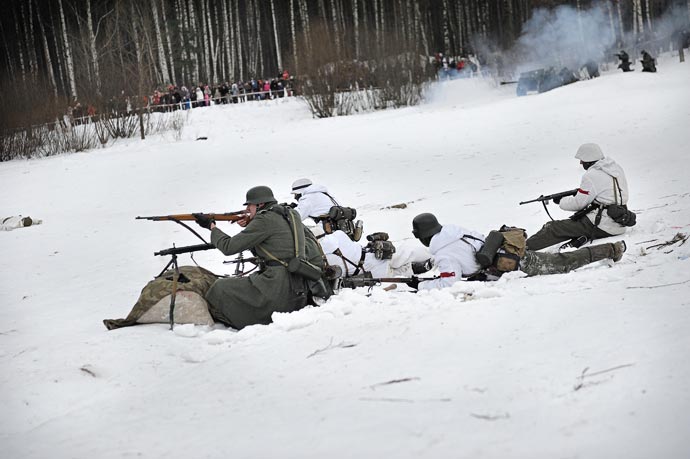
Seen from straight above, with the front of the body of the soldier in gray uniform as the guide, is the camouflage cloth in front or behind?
in front

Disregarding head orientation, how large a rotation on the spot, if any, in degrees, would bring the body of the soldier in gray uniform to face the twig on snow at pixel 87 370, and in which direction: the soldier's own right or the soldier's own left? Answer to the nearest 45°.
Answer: approximately 45° to the soldier's own left

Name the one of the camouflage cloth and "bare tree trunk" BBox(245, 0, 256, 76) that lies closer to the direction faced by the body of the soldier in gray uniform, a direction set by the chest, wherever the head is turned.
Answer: the camouflage cloth

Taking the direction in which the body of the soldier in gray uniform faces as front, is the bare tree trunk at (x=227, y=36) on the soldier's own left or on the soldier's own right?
on the soldier's own right

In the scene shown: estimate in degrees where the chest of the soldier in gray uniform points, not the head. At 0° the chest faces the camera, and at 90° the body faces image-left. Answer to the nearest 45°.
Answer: approximately 90°

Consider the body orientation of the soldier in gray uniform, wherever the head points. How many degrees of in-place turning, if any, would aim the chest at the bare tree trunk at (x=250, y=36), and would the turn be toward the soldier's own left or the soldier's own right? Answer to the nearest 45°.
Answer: approximately 90° to the soldier's own right

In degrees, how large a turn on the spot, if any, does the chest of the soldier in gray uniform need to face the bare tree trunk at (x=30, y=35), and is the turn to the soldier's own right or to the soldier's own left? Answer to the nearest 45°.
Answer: approximately 90° to the soldier's own right

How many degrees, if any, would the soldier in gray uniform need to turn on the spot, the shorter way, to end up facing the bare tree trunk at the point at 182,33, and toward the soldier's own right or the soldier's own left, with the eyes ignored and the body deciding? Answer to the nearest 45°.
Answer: approximately 90° to the soldier's own right

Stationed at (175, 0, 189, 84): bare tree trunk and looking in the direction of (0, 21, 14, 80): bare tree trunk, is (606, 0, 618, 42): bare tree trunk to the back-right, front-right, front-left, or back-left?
back-right
